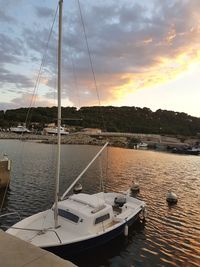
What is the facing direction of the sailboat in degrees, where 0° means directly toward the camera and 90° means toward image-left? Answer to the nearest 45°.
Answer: approximately 45°
